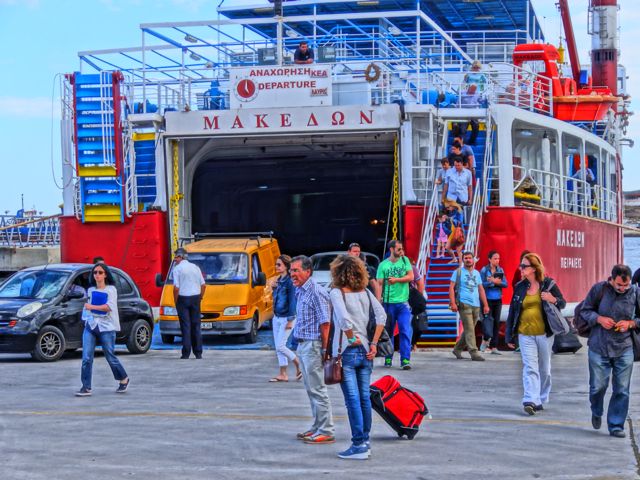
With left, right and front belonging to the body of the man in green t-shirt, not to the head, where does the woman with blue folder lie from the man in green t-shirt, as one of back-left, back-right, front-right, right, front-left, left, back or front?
front-right

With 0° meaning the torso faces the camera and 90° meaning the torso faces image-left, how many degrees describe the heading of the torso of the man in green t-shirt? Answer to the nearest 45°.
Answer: approximately 0°

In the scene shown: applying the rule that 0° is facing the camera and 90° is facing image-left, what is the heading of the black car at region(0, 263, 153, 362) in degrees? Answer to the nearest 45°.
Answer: approximately 45°

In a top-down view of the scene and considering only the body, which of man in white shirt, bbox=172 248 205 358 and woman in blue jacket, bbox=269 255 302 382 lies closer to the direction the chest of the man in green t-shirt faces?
the woman in blue jacket

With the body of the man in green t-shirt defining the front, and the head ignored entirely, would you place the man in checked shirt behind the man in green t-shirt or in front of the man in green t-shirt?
in front

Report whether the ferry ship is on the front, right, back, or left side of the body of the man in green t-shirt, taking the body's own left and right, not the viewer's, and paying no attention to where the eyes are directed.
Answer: back

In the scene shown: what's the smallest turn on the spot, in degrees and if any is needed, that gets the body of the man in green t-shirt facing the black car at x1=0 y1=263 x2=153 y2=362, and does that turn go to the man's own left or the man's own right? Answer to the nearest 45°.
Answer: approximately 90° to the man's own right

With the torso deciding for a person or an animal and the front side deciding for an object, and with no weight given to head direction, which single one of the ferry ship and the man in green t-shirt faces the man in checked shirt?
the man in green t-shirt

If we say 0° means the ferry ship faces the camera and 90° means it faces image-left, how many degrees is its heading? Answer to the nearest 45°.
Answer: approximately 225°

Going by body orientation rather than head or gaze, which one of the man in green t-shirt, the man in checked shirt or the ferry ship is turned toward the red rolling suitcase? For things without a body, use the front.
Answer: the man in green t-shirt
